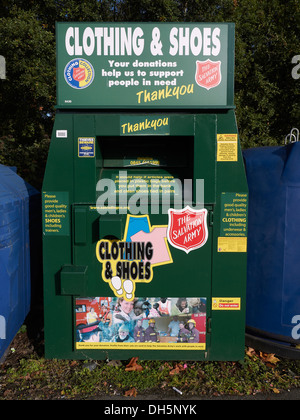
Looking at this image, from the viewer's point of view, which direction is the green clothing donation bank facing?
toward the camera

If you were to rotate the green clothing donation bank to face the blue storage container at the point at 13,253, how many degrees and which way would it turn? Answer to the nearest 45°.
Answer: approximately 90° to its right

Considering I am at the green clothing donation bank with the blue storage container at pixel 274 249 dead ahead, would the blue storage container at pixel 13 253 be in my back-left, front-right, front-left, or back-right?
back-left

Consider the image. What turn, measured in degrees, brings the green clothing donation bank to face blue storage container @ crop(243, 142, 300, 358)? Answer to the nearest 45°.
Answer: approximately 90° to its left
